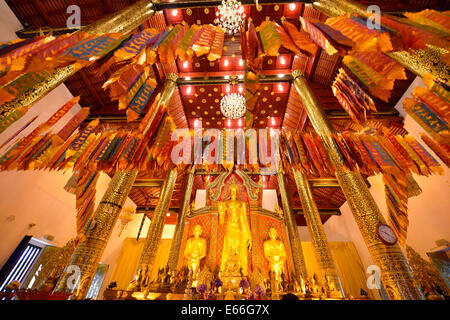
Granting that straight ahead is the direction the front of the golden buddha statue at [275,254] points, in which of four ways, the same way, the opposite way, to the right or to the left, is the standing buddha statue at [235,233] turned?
the same way

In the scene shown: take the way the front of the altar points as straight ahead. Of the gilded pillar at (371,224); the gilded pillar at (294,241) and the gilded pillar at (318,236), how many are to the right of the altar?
0

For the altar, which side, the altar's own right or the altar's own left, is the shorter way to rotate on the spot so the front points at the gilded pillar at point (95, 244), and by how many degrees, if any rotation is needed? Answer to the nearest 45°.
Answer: approximately 45° to the altar's own right

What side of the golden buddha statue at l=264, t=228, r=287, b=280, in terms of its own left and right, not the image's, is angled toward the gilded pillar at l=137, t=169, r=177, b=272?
right

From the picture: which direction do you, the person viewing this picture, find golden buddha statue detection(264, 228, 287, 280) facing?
facing the viewer

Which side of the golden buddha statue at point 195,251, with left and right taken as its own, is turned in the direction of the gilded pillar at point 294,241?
left

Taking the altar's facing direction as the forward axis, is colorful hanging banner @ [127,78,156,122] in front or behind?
in front

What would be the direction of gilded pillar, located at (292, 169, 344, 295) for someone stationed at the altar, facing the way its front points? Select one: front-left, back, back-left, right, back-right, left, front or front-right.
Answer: left

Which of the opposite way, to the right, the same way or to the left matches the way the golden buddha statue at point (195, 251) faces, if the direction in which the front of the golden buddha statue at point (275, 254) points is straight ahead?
the same way

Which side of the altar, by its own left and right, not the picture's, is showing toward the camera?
front

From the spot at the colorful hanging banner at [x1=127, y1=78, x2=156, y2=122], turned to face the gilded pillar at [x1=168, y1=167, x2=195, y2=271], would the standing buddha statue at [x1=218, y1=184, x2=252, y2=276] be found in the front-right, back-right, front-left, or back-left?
front-right

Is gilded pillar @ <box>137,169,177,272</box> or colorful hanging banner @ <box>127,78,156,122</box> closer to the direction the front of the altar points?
the colorful hanging banner

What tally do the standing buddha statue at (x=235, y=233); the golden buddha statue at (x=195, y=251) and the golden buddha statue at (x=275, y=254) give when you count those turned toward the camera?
3

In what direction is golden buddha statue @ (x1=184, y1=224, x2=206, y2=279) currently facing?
toward the camera

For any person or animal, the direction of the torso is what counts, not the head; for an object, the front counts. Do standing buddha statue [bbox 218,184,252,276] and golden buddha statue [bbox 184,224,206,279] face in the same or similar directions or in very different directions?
same or similar directions
